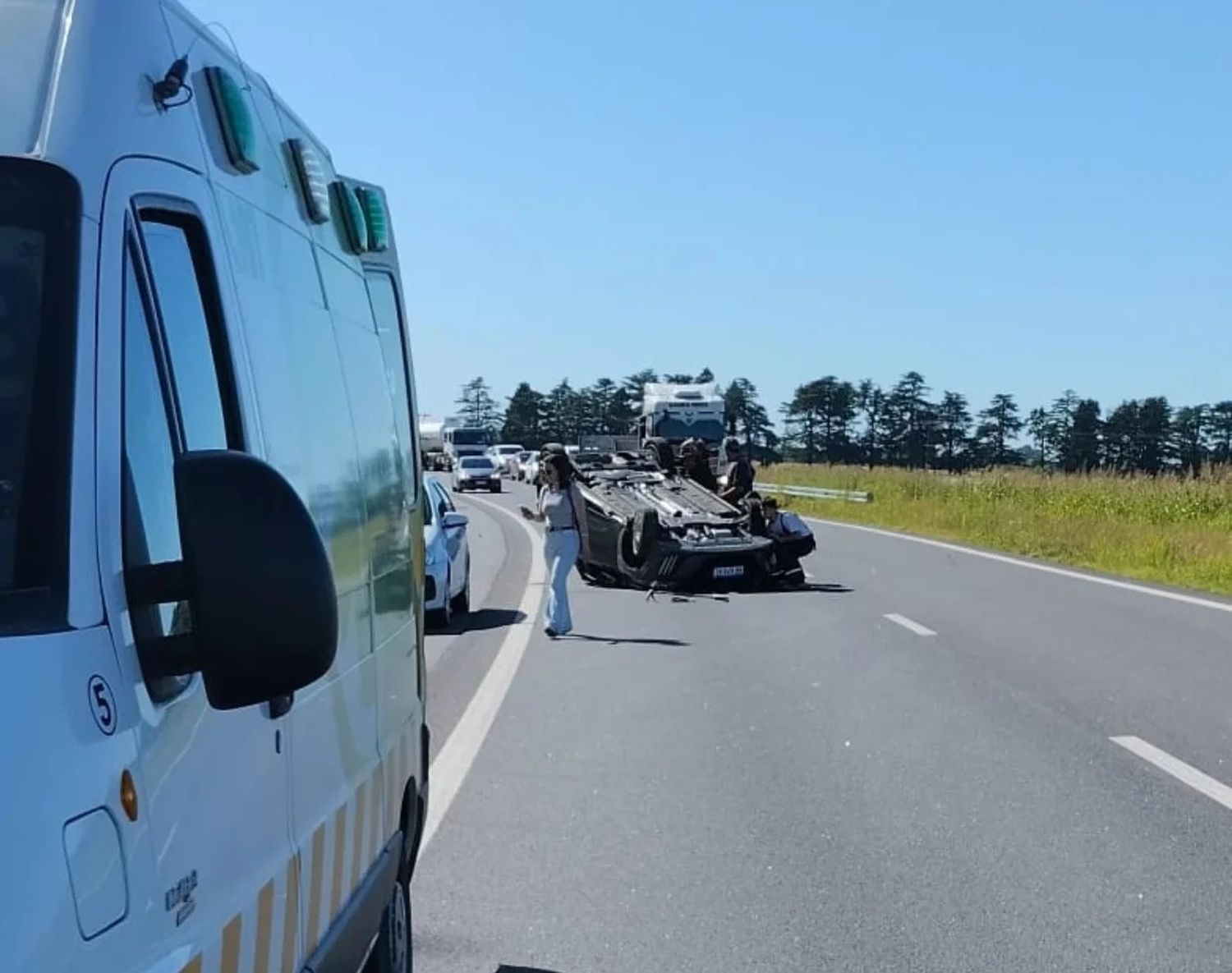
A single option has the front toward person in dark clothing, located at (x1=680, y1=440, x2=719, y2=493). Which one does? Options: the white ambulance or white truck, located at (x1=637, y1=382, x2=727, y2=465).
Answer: the white truck

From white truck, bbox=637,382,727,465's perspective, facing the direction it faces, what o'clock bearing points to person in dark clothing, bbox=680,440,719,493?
The person in dark clothing is roughly at 12 o'clock from the white truck.

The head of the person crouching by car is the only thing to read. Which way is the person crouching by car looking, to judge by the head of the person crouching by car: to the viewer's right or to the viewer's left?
to the viewer's left

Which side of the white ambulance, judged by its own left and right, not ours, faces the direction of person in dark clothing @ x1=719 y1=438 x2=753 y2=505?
back

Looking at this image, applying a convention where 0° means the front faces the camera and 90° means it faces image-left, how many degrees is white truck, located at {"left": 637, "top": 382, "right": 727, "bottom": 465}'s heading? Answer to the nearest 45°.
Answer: approximately 0°

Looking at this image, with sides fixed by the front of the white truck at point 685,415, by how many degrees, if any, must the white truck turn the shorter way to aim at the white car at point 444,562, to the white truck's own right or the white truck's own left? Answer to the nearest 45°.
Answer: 0° — it already faces it

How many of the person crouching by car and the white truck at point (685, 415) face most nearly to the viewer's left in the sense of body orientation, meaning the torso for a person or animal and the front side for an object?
1

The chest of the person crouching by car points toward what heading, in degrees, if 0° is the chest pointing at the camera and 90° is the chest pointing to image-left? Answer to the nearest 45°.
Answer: approximately 90°
